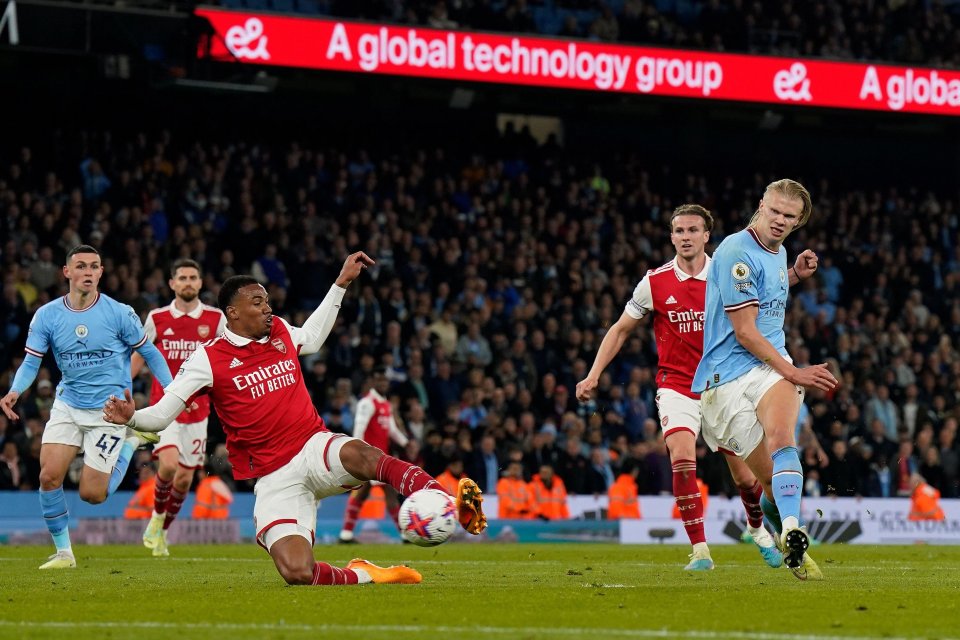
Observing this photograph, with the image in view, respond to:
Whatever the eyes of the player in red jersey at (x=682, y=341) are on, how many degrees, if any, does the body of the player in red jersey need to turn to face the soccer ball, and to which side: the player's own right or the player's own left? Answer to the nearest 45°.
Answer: approximately 45° to the player's own right

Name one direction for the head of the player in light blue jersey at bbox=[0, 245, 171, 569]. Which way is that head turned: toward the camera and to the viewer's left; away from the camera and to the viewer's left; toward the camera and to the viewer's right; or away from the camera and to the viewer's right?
toward the camera and to the viewer's right

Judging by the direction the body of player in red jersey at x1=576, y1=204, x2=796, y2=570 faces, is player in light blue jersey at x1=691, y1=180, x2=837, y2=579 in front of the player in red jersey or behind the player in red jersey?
in front

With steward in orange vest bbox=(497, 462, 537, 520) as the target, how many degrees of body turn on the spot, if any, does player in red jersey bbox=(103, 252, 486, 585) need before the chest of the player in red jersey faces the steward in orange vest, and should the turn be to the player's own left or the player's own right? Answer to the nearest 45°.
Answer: approximately 135° to the player's own left

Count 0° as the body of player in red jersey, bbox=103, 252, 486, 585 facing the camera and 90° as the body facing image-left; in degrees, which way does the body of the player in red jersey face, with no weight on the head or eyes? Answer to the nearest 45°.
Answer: approximately 315°

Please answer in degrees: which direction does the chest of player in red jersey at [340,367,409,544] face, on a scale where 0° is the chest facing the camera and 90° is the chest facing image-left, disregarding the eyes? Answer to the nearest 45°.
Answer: approximately 315°
